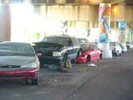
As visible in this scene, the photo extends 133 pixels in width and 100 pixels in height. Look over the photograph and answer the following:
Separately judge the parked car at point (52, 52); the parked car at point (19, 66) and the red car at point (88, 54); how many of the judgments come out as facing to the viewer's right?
0

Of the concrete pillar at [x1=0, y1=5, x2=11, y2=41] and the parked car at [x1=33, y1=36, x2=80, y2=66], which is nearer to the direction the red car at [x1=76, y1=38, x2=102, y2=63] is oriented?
the parked car

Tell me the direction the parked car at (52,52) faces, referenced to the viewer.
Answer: facing the viewer and to the left of the viewer

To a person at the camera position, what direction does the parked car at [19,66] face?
facing the viewer

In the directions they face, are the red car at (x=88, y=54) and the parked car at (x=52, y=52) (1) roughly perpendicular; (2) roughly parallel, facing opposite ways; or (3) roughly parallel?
roughly parallel

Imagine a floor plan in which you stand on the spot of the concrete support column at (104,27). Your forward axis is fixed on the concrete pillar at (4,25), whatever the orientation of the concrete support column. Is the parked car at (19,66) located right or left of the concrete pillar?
left

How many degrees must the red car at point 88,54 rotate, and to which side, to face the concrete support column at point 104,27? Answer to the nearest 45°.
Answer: approximately 135° to its right

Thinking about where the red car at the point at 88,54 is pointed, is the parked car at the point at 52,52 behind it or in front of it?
in front

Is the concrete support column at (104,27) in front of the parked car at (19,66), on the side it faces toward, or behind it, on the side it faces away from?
behind

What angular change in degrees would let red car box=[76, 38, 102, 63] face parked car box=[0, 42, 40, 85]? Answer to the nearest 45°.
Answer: approximately 45° to its left

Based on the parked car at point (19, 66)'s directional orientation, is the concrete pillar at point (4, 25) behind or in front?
behind

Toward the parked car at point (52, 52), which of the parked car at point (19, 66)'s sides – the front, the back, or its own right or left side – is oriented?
back

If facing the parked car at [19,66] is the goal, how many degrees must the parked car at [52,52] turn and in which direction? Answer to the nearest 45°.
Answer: approximately 45° to its left
